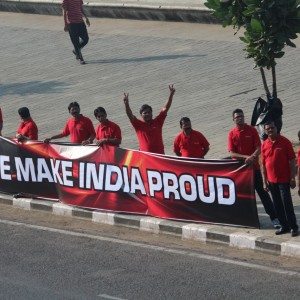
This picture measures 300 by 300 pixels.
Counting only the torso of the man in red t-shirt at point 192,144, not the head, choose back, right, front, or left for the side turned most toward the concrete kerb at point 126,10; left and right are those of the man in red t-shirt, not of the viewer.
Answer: back

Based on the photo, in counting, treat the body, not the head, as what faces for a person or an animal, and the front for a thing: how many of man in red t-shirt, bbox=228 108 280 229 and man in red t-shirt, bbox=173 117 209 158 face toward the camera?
2

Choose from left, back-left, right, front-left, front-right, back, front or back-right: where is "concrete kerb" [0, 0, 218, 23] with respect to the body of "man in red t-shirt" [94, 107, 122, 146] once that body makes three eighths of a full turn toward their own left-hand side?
left

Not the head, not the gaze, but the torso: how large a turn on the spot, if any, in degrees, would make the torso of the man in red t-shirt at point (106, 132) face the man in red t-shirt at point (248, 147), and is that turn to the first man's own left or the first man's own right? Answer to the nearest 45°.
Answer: approximately 90° to the first man's own left

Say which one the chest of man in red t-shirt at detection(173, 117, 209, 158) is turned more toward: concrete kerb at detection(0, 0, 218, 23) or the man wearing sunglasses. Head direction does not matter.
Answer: the man wearing sunglasses

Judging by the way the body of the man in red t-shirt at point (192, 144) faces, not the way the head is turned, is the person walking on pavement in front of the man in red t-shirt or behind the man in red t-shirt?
behind

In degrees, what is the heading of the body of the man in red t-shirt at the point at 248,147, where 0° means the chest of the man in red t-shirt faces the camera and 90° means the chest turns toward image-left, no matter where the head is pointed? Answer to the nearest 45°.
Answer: approximately 0°

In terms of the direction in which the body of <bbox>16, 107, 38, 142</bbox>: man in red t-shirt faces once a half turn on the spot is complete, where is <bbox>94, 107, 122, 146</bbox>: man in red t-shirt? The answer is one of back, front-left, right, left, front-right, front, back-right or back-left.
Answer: right

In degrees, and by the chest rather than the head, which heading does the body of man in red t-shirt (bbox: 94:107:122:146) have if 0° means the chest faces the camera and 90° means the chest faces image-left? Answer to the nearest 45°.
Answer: approximately 45°
